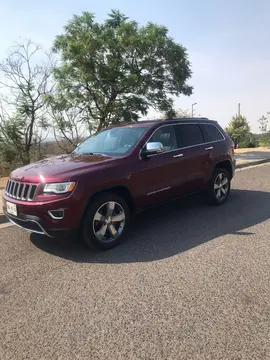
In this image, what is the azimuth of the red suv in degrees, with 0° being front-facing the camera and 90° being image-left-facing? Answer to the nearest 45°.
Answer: approximately 45°

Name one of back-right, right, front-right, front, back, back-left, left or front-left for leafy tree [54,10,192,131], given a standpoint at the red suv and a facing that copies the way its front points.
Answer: back-right

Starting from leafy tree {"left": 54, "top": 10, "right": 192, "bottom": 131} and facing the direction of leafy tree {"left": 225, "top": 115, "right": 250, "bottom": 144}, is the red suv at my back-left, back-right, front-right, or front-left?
back-right

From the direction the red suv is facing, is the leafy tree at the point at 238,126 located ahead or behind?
behind
